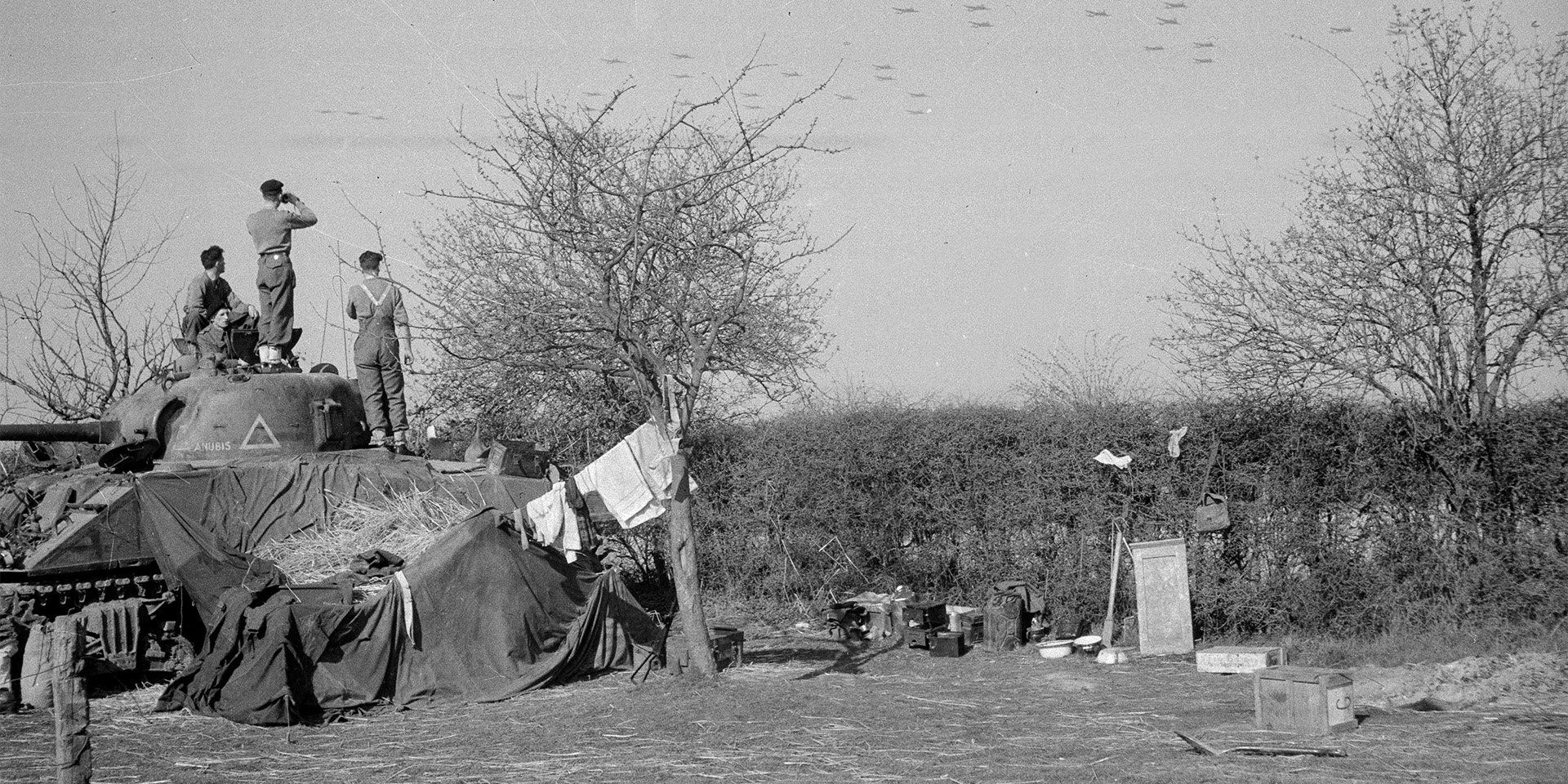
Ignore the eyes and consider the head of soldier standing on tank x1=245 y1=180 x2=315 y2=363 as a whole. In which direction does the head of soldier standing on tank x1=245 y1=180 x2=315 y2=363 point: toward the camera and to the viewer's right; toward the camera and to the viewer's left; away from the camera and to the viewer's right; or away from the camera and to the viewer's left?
away from the camera and to the viewer's right

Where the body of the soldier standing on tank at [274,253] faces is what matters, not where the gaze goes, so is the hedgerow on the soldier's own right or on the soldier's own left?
on the soldier's own right

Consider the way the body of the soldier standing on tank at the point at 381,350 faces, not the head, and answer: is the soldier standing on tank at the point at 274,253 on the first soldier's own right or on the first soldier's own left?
on the first soldier's own left

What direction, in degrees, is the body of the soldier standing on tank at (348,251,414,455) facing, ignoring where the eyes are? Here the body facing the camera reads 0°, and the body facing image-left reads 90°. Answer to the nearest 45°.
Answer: approximately 180°

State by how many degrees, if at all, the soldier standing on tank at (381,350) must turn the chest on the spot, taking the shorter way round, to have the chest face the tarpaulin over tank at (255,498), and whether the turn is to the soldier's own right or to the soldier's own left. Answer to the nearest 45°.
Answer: approximately 135° to the soldier's own left

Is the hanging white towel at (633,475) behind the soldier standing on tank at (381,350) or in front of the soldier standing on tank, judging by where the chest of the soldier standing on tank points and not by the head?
behind

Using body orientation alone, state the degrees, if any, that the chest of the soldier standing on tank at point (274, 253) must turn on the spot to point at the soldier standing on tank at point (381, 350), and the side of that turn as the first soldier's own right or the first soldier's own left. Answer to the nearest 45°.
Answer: approximately 90° to the first soldier's own right

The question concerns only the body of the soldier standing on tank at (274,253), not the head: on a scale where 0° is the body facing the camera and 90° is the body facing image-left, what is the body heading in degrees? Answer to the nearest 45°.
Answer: approximately 225°
